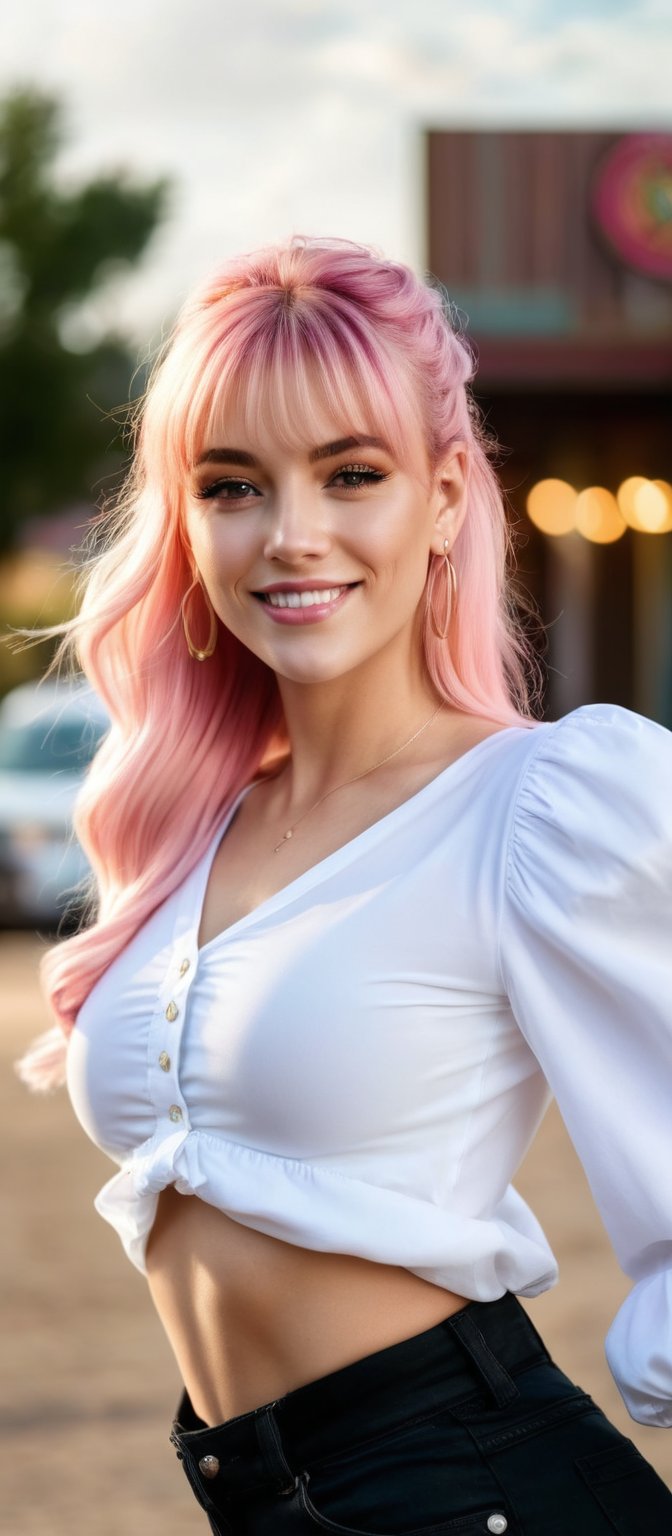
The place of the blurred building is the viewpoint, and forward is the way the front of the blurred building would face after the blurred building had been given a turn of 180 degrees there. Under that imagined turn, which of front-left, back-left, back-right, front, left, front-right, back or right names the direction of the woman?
back

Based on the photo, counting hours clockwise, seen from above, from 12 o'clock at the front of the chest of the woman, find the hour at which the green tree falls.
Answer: The green tree is roughly at 4 o'clock from the woman.

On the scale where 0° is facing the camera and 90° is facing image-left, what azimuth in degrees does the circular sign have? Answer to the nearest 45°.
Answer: approximately 0°

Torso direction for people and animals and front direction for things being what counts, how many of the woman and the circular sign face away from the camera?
0

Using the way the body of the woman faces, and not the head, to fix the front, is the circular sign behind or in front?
behind
